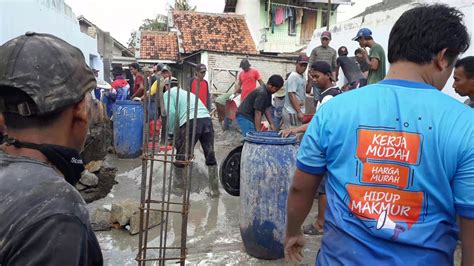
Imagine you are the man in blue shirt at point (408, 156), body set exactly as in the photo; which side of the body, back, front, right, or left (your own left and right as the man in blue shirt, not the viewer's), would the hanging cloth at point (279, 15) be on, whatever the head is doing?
front

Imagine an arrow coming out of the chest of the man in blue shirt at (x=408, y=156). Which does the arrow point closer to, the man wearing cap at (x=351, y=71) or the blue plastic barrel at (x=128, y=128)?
the man wearing cap

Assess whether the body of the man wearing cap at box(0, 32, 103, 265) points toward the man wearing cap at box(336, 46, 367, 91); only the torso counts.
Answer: yes

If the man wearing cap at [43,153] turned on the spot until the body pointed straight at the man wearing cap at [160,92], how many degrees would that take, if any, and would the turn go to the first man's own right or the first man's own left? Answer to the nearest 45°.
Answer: approximately 45° to the first man's own left

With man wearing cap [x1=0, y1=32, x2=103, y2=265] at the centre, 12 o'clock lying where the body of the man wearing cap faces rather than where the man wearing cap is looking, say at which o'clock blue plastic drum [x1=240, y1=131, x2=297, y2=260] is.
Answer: The blue plastic drum is roughly at 12 o'clock from the man wearing cap.

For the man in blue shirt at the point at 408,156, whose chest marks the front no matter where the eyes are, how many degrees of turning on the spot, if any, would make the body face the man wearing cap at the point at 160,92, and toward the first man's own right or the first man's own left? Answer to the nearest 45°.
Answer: approximately 45° to the first man's own left

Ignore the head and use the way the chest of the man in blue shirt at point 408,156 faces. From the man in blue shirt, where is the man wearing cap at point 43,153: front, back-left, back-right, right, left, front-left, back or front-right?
back-left

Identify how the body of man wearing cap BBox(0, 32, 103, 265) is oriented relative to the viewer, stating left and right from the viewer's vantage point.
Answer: facing away from the viewer and to the right of the viewer

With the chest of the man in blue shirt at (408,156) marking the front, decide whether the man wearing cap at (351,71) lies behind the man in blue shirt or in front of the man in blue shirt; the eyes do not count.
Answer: in front

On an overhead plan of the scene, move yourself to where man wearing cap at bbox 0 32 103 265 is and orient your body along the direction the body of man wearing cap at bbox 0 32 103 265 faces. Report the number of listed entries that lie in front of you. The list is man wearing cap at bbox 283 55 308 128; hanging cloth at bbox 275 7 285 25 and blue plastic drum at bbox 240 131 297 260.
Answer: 3

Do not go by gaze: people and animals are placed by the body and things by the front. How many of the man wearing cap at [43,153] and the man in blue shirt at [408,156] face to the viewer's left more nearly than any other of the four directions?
0

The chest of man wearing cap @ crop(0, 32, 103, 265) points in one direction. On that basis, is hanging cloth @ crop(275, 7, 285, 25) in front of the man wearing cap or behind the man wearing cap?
in front

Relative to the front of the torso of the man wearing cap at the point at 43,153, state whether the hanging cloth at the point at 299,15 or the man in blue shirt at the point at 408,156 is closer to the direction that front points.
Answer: the hanging cloth

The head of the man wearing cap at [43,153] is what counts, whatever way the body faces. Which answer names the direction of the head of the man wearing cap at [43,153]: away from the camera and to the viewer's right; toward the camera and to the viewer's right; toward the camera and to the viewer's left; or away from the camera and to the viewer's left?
away from the camera and to the viewer's right

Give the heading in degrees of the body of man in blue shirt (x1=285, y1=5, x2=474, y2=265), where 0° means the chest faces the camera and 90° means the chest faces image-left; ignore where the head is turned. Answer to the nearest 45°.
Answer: approximately 180°

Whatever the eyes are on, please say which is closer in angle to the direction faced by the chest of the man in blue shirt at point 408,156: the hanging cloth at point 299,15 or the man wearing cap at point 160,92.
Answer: the hanging cloth
